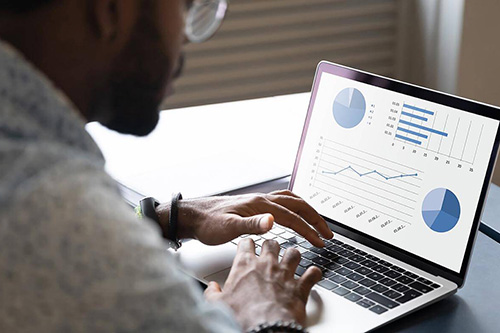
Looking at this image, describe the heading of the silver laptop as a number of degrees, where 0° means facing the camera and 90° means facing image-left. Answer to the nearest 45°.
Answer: approximately 45°

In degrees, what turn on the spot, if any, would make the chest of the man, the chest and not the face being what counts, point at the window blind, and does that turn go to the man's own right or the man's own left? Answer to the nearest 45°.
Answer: approximately 45° to the man's own left

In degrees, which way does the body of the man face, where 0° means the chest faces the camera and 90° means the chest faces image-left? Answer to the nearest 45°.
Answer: approximately 225°

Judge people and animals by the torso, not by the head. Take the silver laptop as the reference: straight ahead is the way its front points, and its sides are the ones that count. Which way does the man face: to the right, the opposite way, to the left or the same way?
the opposite way

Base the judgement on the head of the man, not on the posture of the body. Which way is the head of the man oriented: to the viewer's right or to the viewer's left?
to the viewer's right

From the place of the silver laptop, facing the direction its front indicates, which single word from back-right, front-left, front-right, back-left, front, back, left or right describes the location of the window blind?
back-right

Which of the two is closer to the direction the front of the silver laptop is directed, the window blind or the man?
the man
